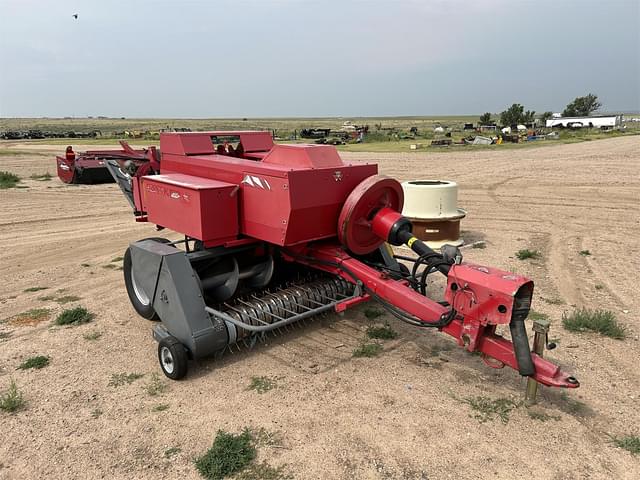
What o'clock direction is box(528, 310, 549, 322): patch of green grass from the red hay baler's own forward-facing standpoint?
The patch of green grass is roughly at 10 o'clock from the red hay baler.

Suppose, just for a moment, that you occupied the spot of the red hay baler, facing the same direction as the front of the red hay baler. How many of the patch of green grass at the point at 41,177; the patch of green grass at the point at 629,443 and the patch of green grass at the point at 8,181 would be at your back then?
2

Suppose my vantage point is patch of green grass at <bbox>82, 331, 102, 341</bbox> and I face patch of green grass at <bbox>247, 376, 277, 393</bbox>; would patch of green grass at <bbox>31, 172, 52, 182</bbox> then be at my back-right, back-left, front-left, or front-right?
back-left

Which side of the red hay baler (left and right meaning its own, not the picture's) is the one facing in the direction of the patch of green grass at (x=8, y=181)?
back

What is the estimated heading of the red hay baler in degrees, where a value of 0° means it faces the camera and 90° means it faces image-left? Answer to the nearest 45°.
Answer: approximately 315°

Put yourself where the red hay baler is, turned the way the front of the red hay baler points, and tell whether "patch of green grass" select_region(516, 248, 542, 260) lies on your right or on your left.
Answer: on your left

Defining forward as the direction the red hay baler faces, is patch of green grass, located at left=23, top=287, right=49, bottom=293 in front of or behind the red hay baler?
behind

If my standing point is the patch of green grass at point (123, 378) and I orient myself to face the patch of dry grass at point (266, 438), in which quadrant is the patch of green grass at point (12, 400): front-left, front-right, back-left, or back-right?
back-right

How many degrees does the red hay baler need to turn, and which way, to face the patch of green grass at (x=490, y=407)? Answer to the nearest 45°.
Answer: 0° — it already faces it

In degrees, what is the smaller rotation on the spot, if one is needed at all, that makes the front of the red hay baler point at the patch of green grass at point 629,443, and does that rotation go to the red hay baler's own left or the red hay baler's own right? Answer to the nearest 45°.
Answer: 0° — it already faces it
